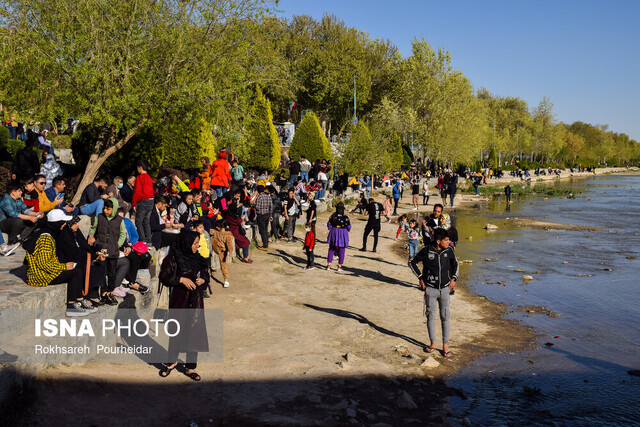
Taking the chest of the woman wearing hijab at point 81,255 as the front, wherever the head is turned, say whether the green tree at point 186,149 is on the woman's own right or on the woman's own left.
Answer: on the woman's own left

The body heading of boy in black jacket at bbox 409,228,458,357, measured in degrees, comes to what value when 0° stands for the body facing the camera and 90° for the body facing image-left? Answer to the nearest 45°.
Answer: approximately 0°

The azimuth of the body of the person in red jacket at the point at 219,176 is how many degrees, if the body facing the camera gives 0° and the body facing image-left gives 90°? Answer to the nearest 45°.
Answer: approximately 180°

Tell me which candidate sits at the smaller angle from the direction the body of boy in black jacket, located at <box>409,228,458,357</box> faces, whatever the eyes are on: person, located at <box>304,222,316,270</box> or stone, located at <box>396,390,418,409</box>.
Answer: the stone

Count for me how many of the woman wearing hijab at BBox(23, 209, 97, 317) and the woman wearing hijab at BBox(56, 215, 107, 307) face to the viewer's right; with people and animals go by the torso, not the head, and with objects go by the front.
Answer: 2

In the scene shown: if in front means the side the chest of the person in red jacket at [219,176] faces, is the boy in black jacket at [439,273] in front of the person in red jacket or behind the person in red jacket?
behind

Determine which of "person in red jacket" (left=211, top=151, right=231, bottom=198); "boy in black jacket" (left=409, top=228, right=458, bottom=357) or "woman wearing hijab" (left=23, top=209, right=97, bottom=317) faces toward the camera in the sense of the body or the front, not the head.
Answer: the boy in black jacket

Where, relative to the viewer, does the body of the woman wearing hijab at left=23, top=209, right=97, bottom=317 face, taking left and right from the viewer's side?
facing to the right of the viewer

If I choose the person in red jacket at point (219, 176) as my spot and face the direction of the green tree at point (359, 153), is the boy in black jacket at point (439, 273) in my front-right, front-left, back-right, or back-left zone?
back-right

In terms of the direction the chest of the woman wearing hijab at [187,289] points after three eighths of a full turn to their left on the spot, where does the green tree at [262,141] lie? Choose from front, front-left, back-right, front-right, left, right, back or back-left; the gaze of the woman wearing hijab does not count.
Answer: front
